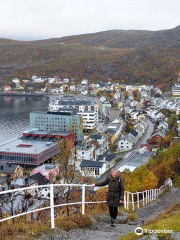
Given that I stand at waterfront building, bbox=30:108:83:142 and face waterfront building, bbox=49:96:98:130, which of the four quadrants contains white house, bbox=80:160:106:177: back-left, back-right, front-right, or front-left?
back-right

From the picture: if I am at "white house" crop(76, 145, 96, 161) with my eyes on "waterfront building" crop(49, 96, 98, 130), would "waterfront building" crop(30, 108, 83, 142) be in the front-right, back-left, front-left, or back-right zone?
front-left

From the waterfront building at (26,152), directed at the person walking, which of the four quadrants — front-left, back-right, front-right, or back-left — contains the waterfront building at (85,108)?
back-left

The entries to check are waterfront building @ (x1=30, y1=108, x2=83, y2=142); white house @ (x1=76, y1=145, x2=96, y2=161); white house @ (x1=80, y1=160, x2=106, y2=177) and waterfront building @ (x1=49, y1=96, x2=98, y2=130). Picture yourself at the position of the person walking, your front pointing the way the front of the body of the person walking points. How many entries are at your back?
4

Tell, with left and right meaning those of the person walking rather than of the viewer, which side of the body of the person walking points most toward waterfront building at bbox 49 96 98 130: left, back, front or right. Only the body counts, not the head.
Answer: back

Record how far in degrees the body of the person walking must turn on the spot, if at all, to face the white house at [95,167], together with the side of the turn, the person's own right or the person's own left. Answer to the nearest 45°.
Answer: approximately 180°

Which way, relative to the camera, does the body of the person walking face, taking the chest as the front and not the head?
toward the camera

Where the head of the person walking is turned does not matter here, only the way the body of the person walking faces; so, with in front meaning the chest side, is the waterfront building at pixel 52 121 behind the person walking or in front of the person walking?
behind

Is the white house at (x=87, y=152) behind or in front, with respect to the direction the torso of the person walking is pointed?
behind

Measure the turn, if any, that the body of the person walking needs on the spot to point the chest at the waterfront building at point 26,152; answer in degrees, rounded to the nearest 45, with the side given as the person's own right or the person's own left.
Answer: approximately 180°

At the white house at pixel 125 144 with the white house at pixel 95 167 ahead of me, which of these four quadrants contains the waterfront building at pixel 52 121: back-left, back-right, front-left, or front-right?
back-right

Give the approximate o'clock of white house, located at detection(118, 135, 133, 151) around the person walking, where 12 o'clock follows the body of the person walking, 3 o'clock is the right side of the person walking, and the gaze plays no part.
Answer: The white house is roughly at 6 o'clock from the person walking.
